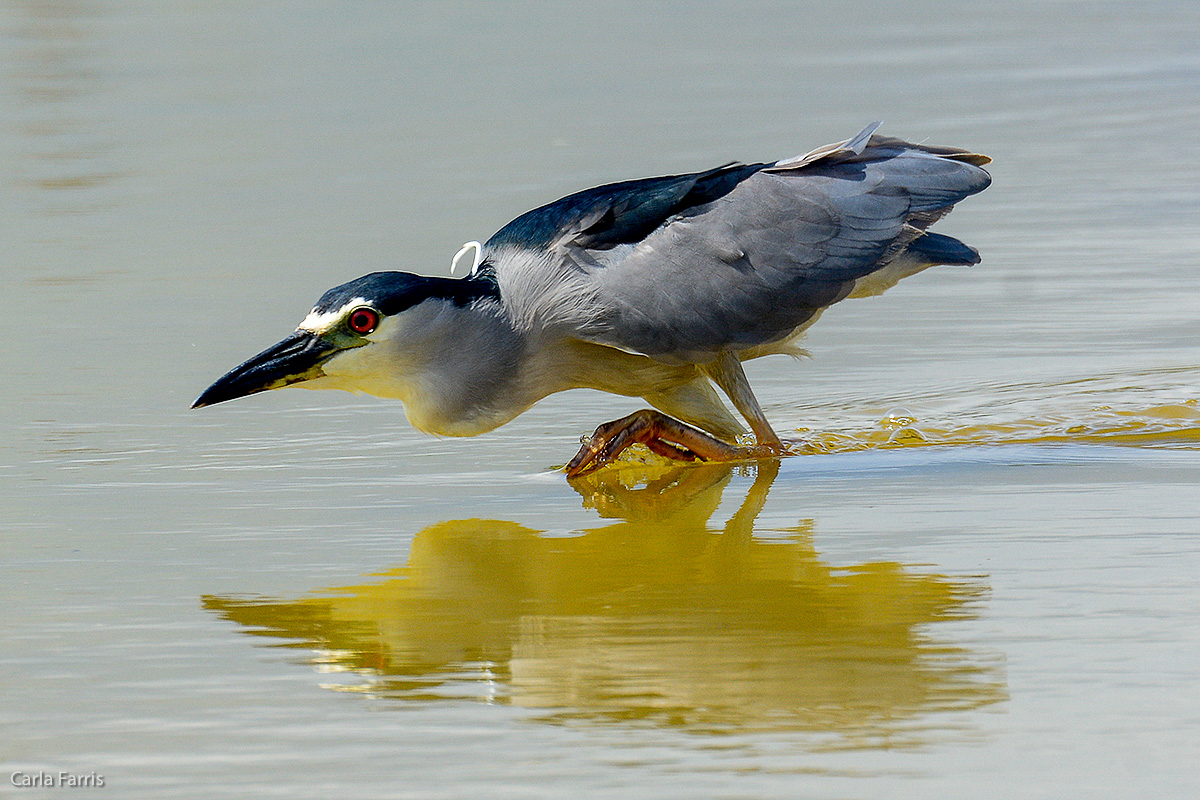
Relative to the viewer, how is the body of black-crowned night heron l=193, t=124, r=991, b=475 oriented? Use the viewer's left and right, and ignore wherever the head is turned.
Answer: facing to the left of the viewer
